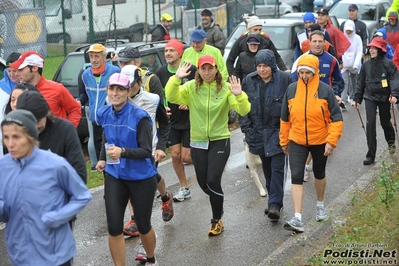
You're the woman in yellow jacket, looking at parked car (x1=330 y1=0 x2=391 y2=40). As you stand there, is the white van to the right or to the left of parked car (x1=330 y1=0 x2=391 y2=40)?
left

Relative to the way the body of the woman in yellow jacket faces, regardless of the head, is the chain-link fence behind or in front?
behind

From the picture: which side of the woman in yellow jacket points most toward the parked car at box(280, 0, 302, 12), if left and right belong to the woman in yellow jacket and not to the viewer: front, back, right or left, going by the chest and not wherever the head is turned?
back

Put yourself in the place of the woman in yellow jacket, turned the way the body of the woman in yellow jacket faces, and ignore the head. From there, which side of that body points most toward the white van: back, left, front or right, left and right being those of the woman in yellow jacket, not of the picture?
back

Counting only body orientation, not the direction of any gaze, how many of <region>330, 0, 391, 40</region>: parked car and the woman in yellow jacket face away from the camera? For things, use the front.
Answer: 0

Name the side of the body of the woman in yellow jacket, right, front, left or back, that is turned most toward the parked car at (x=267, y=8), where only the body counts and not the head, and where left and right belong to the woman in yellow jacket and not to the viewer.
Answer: back

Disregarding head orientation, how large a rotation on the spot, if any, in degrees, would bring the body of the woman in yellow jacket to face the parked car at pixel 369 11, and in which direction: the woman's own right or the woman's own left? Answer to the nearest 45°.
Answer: approximately 180°

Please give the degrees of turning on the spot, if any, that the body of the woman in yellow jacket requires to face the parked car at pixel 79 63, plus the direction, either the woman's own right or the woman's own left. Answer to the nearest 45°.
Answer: approximately 135° to the woman's own right

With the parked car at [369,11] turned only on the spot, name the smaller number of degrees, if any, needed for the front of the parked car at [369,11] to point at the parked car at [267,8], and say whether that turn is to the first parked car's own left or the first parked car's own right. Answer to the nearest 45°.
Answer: approximately 90° to the first parked car's own right
